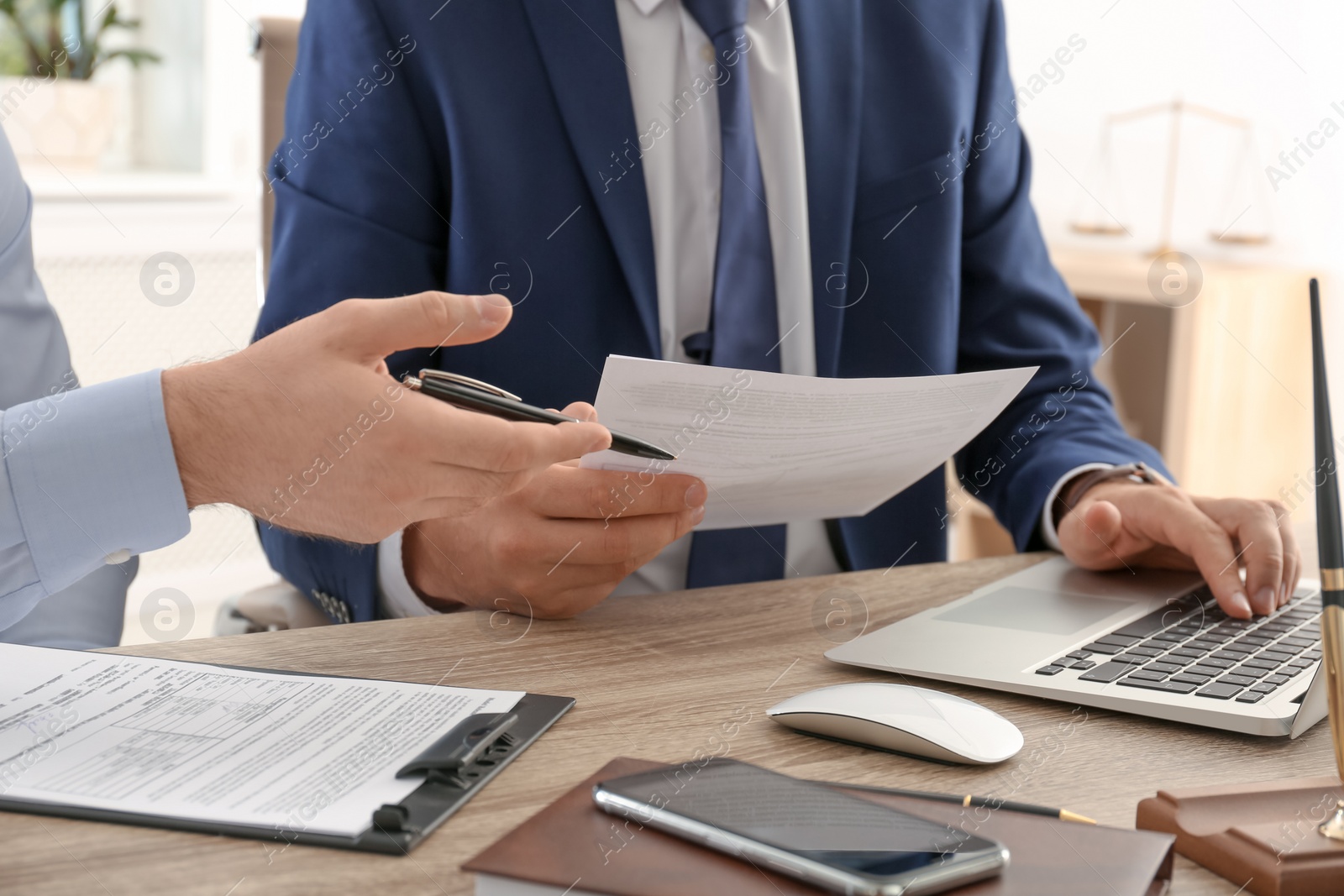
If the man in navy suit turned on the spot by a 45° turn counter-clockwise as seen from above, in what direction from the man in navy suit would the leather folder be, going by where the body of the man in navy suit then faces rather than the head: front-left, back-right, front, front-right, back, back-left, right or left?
front-right

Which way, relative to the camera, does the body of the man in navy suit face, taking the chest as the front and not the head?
toward the camera

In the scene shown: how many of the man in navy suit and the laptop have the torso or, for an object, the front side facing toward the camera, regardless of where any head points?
1

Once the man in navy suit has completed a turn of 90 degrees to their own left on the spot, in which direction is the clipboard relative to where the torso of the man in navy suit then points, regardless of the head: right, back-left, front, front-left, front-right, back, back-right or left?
right

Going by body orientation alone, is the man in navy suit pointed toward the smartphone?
yes

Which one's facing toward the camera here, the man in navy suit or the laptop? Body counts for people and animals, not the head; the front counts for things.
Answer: the man in navy suit

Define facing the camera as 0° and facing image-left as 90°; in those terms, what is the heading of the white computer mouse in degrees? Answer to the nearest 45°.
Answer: approximately 315°

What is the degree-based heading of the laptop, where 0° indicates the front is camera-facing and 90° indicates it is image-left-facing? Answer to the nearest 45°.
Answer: approximately 135°

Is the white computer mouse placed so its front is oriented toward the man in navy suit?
no
